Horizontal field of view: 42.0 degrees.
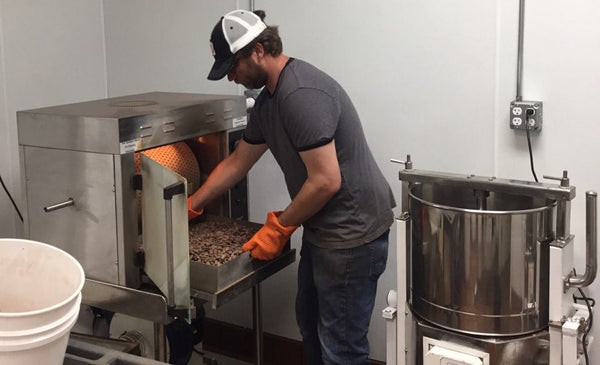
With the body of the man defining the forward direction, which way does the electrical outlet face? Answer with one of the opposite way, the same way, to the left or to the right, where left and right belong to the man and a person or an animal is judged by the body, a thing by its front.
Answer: to the left

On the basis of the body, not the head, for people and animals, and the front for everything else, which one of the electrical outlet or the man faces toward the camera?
the electrical outlet

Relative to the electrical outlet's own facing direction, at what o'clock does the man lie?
The man is roughly at 2 o'clock from the electrical outlet.

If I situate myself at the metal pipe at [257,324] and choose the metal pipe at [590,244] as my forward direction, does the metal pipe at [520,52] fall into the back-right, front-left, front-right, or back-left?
front-left

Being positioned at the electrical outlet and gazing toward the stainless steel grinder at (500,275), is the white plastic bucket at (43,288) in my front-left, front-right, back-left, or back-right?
front-right

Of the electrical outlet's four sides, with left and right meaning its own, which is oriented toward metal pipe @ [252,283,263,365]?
right

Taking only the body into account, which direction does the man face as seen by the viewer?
to the viewer's left

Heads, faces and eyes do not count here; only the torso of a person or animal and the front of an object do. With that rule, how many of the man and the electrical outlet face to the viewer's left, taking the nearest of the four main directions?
1

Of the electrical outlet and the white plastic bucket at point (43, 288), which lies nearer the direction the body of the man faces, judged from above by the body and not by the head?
the white plastic bucket

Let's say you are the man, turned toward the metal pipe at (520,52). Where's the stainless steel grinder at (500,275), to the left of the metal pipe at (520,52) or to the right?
right

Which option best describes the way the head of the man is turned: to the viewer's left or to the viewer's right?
to the viewer's left

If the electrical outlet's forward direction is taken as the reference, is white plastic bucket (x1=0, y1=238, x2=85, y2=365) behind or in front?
in front

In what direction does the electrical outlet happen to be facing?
toward the camera
